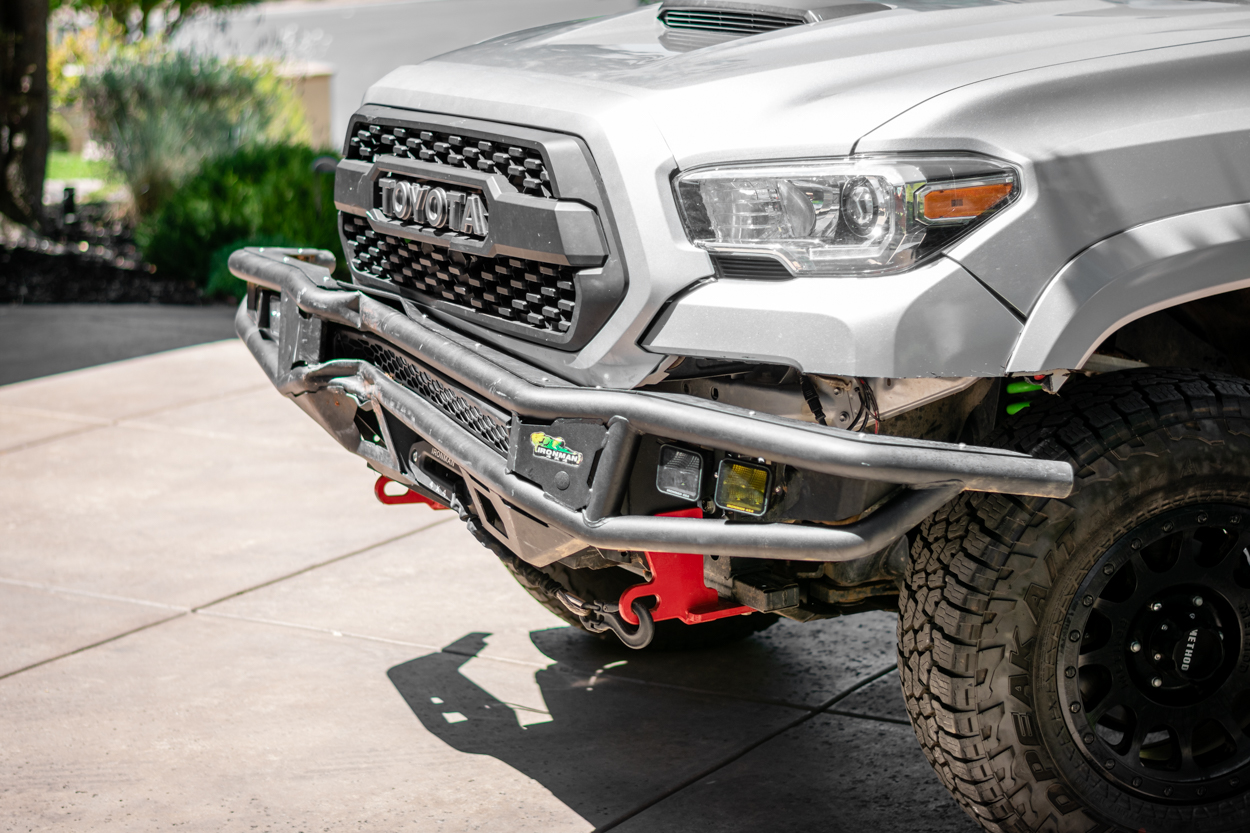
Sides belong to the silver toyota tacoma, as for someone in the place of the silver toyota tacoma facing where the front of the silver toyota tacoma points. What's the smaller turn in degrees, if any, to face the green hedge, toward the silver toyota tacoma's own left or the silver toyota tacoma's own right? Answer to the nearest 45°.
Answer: approximately 90° to the silver toyota tacoma's own right

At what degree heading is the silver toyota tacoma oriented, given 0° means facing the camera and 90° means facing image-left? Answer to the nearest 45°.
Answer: approximately 45°

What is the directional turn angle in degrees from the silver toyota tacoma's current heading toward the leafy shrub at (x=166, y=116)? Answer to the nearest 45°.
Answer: approximately 90° to its right
